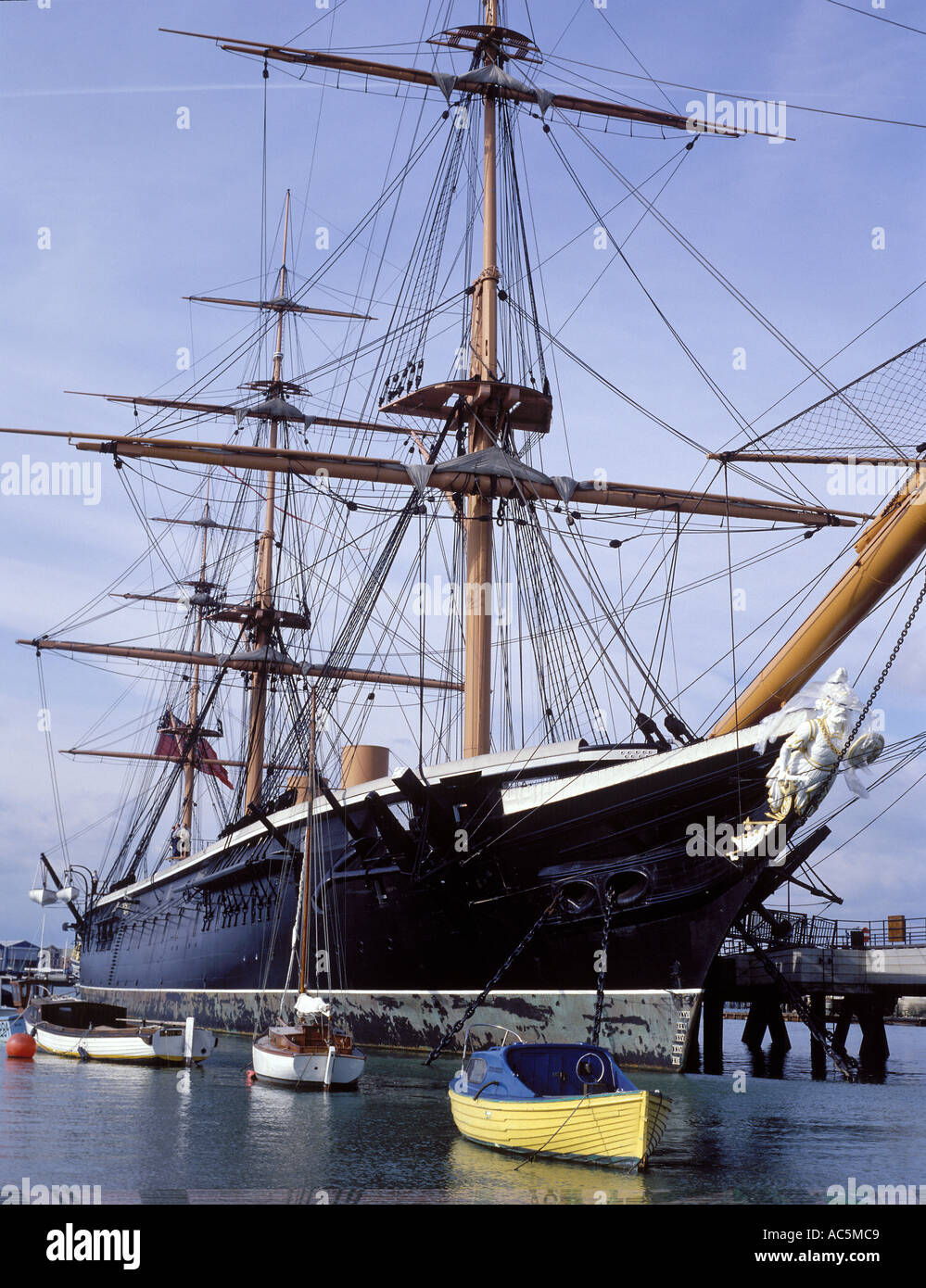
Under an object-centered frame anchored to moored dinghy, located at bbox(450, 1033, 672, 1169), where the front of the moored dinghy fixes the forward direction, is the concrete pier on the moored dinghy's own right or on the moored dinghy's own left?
on the moored dinghy's own right

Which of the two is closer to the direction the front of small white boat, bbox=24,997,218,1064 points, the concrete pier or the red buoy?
the red buoy

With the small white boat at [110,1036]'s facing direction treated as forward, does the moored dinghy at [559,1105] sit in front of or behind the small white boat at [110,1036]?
behind

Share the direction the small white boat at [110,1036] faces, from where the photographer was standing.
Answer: facing away from the viewer and to the left of the viewer

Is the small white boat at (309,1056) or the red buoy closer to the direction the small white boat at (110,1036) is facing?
the red buoy
